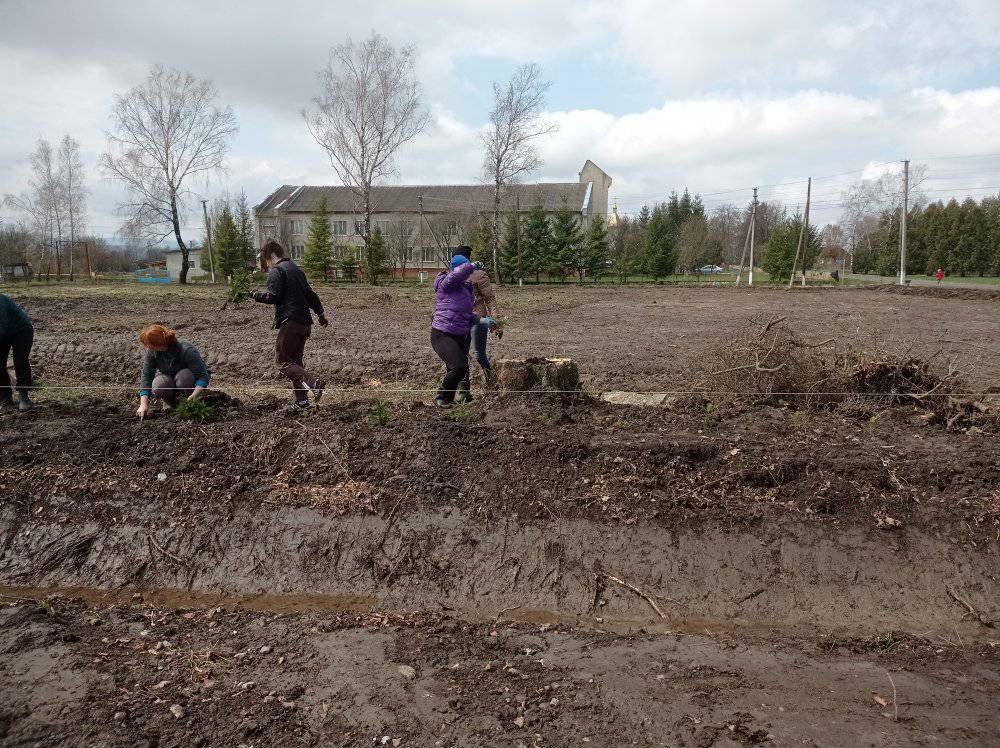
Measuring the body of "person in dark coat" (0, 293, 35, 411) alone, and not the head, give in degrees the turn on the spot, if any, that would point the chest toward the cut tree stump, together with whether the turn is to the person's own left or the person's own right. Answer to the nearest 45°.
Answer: approximately 135° to the person's own left

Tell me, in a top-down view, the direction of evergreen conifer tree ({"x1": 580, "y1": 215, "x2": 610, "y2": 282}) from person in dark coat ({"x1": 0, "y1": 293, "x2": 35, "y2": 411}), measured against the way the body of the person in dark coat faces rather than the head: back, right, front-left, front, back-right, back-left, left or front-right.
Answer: back-right

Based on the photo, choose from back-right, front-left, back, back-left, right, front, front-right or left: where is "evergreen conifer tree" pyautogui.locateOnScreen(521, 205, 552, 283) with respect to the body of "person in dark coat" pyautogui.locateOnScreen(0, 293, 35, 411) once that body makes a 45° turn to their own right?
right

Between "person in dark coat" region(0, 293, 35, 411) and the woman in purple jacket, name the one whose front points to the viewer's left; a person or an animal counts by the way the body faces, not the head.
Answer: the person in dark coat

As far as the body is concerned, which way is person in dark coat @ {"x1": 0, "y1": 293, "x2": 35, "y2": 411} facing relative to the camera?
to the viewer's left

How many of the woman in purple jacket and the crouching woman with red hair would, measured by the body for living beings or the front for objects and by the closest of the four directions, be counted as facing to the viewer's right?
1

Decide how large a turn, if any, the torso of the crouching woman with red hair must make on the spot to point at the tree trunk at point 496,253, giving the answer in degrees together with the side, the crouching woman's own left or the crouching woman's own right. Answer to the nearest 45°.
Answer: approximately 180°
